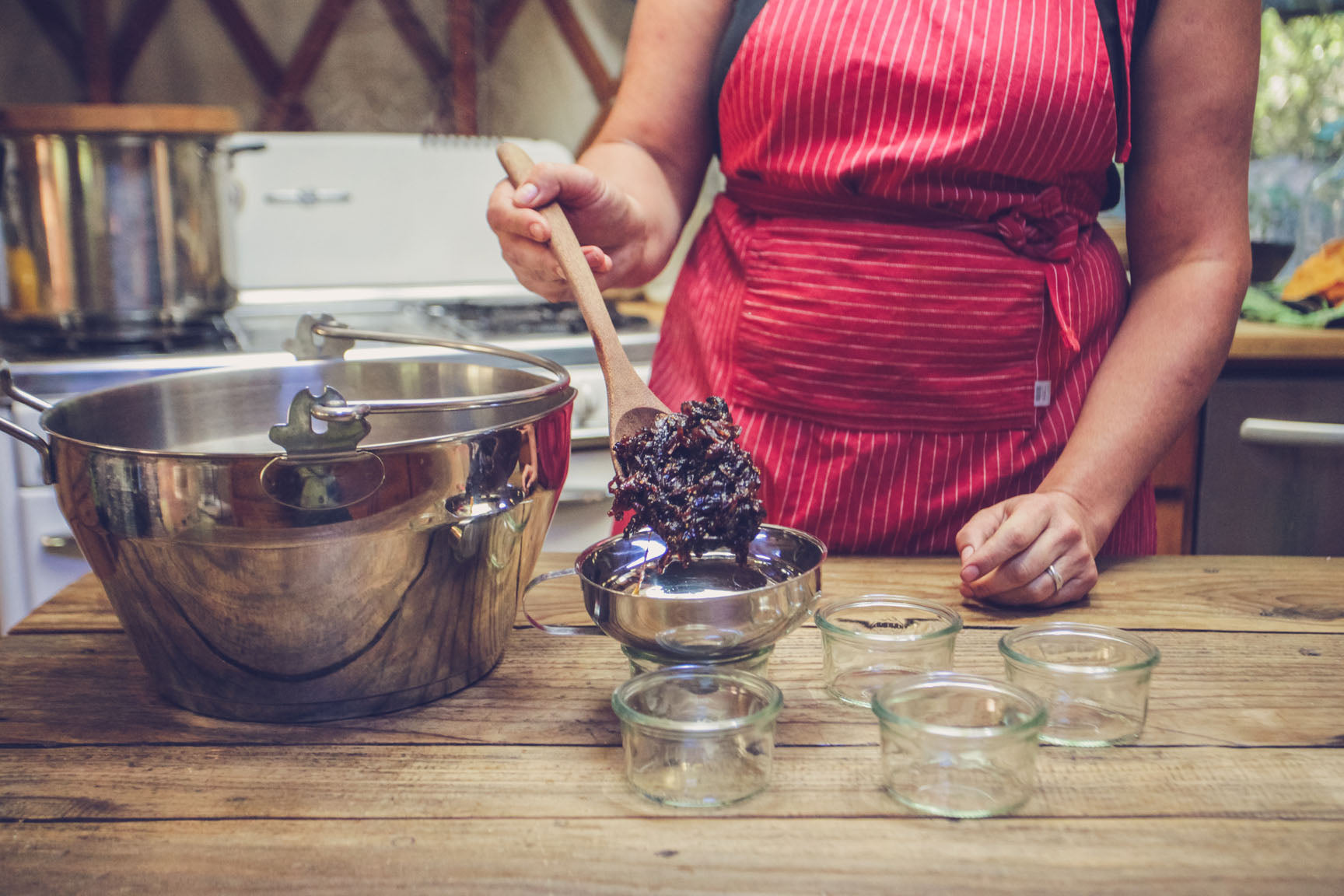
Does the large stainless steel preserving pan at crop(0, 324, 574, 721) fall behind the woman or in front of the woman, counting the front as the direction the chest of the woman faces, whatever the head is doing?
in front

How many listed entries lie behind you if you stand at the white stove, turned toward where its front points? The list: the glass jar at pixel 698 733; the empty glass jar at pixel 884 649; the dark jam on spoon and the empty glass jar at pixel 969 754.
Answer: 0

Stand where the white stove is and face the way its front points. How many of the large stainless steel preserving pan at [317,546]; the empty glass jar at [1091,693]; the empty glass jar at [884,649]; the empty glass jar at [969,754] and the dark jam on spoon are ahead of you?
5

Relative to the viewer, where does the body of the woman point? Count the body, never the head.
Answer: toward the camera

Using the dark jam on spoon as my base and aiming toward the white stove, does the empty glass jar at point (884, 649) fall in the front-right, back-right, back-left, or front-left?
back-right

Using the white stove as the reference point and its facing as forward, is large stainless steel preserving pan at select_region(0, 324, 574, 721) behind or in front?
in front

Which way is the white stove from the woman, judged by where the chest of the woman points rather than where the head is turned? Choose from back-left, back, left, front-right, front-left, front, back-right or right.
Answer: back-right

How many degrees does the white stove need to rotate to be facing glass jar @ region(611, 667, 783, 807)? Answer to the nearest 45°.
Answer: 0° — it already faces it

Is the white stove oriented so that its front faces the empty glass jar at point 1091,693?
yes

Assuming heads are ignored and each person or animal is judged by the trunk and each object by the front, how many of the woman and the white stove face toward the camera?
2

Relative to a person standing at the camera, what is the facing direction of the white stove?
facing the viewer

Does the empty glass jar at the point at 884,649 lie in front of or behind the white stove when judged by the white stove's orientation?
in front

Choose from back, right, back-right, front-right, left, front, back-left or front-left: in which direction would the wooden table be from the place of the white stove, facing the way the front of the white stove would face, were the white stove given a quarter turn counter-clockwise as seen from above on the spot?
right

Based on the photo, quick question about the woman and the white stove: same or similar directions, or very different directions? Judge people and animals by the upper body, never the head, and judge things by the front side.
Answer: same or similar directions
